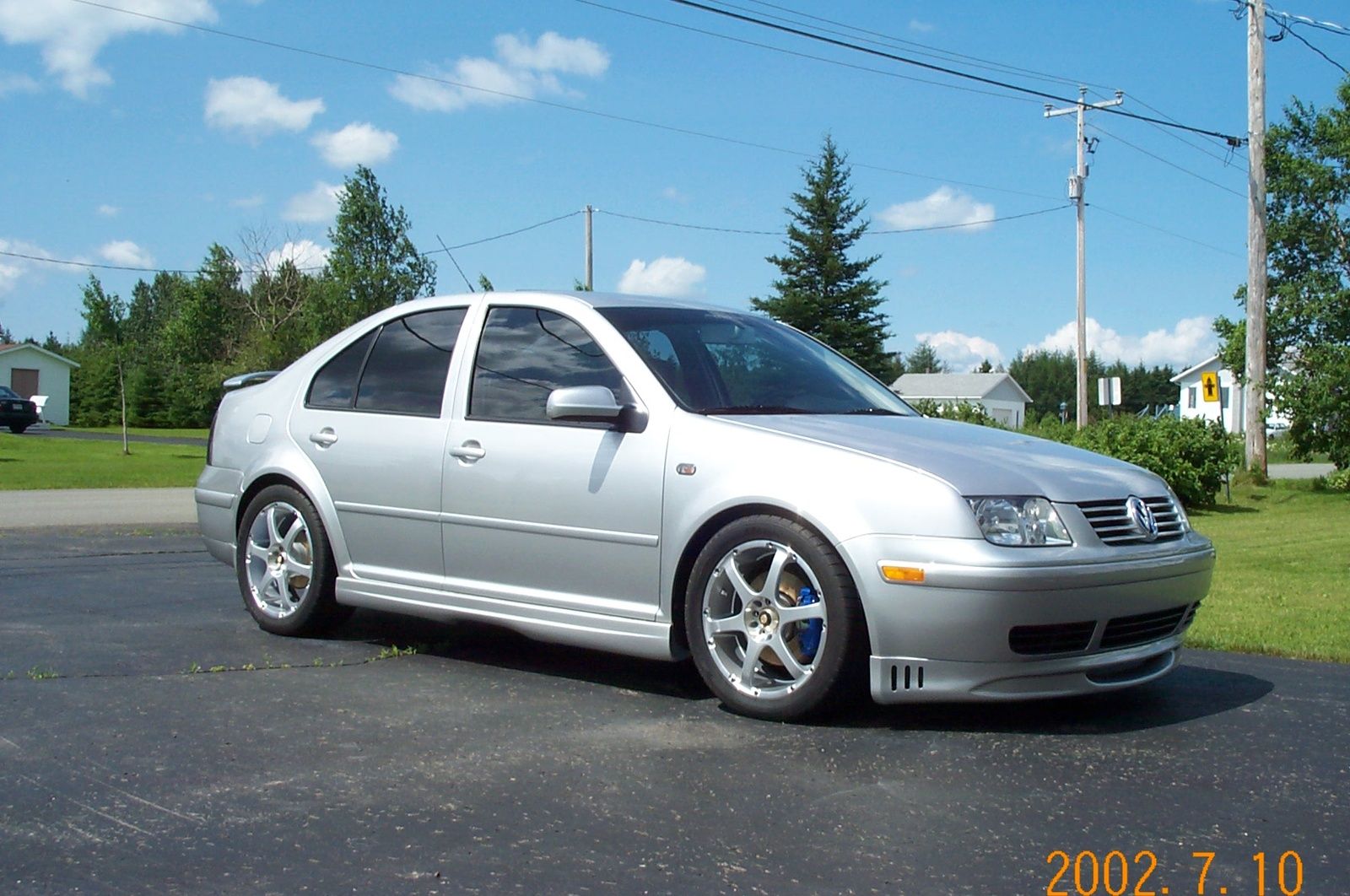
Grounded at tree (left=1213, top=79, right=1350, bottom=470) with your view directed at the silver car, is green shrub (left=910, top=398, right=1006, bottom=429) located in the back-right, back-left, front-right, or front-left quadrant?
front-right

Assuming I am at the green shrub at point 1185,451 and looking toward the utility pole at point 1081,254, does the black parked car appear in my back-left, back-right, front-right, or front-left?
front-left

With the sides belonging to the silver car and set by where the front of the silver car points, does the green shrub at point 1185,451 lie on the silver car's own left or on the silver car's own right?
on the silver car's own left

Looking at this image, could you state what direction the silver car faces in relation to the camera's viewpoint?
facing the viewer and to the right of the viewer

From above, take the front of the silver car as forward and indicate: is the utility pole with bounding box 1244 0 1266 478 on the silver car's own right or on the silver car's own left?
on the silver car's own left

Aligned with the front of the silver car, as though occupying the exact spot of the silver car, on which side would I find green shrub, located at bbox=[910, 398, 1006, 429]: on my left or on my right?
on my left

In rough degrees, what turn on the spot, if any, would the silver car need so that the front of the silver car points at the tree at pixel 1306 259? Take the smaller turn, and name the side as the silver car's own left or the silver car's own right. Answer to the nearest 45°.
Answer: approximately 90° to the silver car's own left

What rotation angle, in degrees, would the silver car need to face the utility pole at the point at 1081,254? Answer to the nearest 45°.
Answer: approximately 135° to its left

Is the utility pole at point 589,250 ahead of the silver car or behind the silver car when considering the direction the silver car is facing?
behind

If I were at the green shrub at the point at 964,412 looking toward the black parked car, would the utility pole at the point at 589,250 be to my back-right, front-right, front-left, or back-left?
front-right
